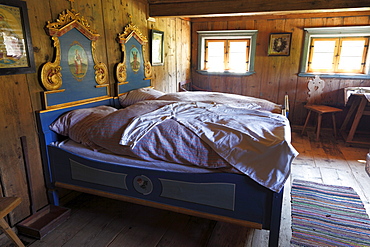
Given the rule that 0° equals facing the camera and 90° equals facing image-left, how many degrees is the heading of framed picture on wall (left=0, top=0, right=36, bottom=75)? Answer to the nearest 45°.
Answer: approximately 315°

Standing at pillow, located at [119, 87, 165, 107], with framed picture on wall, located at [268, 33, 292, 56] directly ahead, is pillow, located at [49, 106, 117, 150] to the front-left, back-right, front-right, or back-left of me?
back-right

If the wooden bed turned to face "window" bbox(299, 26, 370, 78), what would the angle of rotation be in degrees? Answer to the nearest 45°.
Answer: approximately 90° to its left

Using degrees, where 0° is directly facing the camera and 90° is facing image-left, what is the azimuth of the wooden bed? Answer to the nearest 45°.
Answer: approximately 315°
